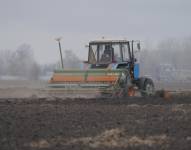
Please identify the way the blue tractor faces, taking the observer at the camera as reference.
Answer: facing away from the viewer and to the right of the viewer
